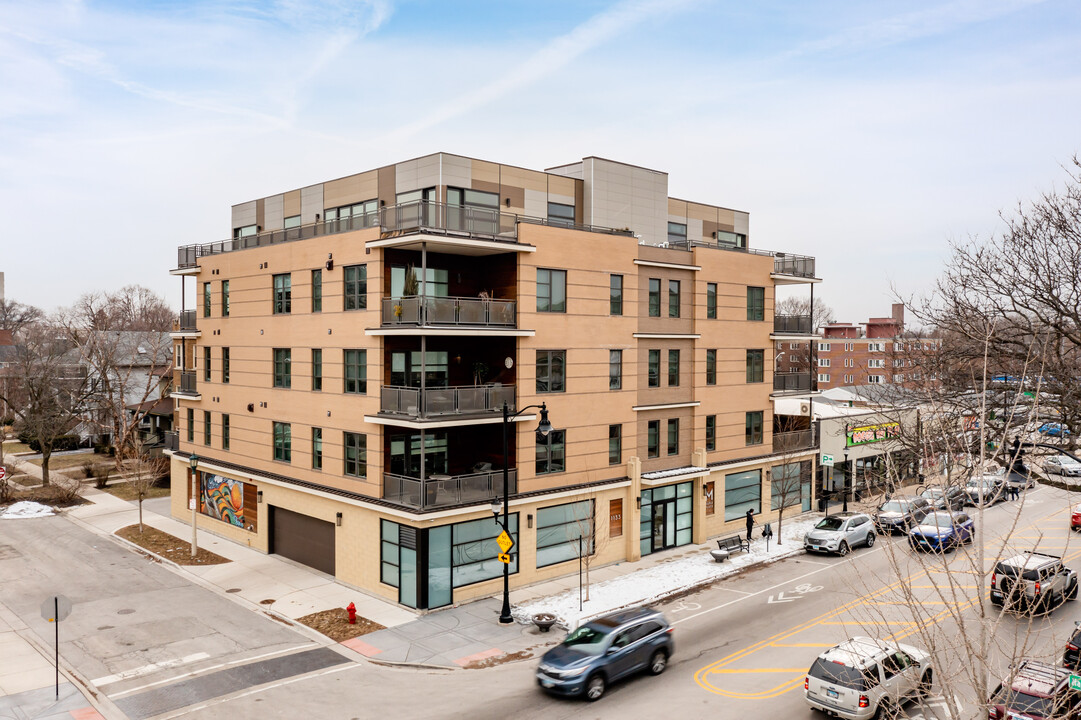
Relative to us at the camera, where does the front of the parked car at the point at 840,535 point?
facing the viewer and to the left of the viewer

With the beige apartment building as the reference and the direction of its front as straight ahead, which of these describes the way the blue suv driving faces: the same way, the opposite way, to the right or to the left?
to the right

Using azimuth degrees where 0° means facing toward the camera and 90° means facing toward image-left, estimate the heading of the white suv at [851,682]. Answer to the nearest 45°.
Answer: approximately 225°

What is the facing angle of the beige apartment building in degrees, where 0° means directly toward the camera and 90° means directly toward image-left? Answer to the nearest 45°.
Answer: approximately 315°

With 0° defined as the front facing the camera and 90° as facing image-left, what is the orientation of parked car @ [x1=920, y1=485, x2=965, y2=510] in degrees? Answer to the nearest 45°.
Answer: approximately 45°

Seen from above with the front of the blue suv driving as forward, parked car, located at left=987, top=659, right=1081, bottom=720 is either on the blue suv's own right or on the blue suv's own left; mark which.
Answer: on the blue suv's own left

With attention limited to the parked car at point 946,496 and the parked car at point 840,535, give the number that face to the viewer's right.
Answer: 0

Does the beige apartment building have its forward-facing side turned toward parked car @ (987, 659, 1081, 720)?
yes

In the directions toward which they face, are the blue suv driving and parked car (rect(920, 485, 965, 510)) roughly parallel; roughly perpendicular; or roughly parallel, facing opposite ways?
roughly parallel

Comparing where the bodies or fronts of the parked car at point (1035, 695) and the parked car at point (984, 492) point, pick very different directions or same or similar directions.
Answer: very different directions

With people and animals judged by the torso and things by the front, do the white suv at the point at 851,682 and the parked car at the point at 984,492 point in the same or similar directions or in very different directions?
very different directions
